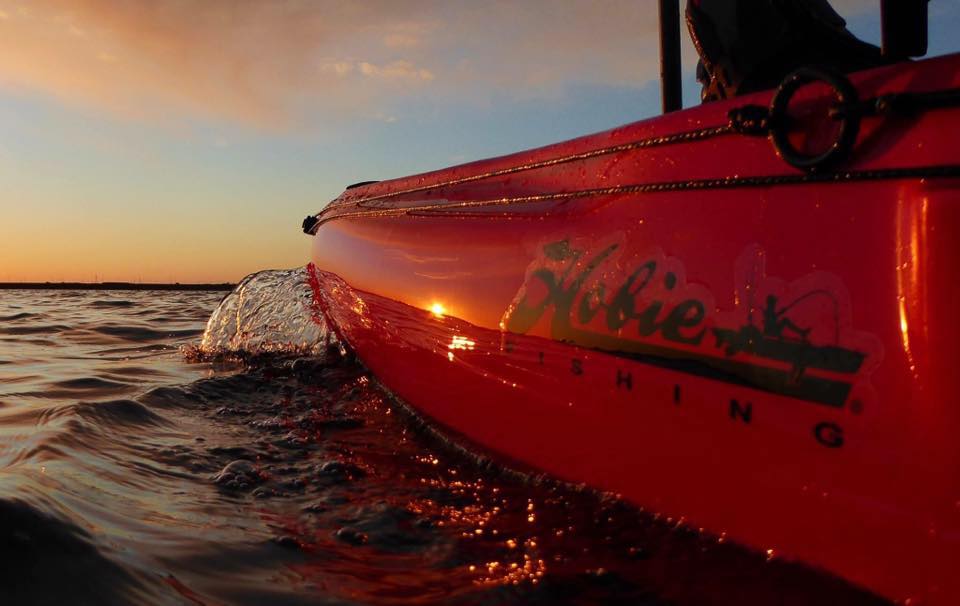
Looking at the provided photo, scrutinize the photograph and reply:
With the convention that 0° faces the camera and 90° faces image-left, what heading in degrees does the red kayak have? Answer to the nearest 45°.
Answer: approximately 135°

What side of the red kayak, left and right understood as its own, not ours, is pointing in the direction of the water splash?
front
